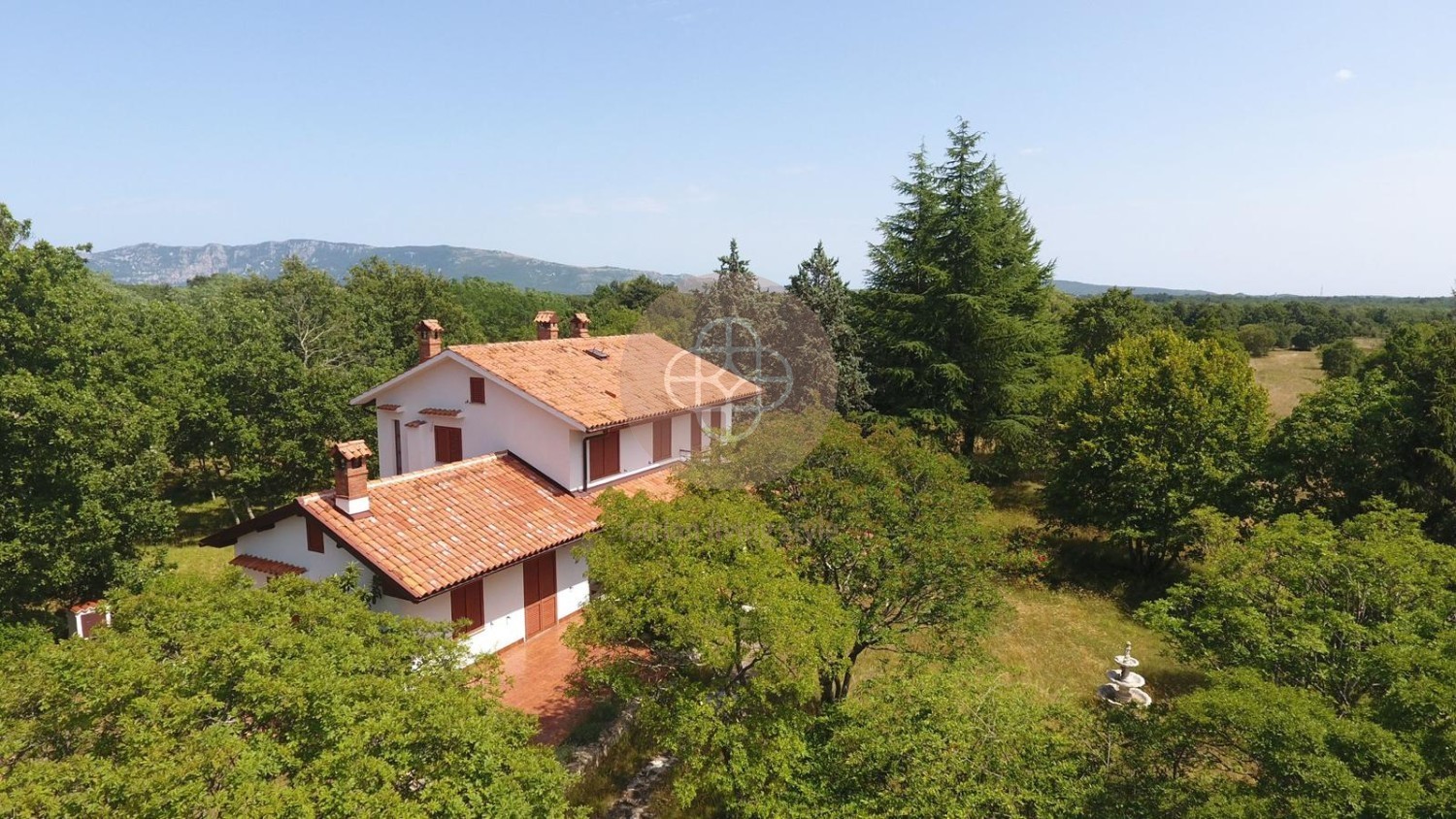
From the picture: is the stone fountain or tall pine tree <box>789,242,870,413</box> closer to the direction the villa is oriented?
the stone fountain

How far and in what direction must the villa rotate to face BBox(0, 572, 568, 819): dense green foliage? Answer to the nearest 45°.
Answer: approximately 45° to its right

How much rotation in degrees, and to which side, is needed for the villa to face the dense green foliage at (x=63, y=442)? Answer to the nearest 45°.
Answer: approximately 135° to its right

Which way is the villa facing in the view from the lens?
facing the viewer and to the right of the viewer

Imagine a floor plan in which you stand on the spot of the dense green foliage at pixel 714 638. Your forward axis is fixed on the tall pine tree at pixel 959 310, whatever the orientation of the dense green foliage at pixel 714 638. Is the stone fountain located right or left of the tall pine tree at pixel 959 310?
right

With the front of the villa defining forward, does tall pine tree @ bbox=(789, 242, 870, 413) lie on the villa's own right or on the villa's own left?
on the villa's own left

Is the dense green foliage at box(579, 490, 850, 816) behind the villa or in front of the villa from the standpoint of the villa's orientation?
in front

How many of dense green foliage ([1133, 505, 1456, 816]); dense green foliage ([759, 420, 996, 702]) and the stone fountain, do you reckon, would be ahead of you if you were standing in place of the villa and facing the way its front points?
3

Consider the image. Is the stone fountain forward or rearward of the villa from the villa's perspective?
forward

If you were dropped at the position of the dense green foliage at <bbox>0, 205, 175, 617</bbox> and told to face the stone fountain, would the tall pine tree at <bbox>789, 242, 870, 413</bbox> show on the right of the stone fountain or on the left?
left

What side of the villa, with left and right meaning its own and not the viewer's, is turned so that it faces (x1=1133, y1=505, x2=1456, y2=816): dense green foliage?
front

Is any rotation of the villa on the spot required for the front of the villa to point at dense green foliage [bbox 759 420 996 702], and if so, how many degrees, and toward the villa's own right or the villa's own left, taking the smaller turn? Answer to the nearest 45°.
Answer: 0° — it already faces it

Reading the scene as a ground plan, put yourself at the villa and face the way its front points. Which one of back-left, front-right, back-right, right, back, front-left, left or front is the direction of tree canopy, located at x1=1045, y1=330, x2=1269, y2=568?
front-left
